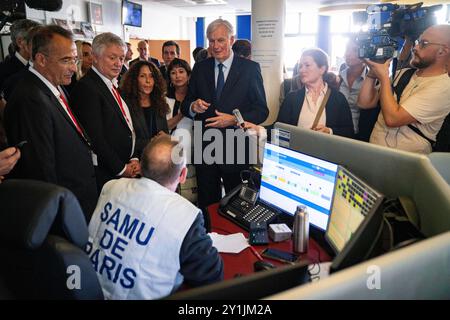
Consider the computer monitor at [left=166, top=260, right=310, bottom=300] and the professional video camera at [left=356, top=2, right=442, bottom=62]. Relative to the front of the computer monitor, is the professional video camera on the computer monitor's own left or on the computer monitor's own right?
on the computer monitor's own right

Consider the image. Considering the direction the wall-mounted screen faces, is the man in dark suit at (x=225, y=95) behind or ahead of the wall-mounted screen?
ahead

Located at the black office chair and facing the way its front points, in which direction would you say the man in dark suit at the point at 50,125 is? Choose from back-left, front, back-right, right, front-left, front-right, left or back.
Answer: front-left

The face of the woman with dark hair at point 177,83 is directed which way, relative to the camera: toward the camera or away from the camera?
toward the camera

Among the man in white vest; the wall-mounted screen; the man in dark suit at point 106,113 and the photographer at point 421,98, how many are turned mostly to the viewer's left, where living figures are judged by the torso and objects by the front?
1

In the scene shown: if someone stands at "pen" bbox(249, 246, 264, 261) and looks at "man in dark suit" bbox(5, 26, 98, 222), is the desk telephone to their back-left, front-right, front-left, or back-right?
front-right

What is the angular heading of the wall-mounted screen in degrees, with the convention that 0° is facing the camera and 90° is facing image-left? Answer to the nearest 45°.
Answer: approximately 315°

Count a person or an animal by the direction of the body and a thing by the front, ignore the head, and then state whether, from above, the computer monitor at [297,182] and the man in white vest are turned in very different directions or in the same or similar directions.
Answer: very different directions

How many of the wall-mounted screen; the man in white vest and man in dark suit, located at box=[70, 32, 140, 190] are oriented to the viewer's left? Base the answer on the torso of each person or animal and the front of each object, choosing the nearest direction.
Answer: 0

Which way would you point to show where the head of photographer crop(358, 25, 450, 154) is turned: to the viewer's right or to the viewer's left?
to the viewer's left

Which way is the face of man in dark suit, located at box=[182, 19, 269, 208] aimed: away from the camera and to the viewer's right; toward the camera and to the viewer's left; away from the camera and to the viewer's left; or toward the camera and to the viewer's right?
toward the camera and to the viewer's left

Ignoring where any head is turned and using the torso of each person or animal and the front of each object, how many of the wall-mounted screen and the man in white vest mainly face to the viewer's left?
0

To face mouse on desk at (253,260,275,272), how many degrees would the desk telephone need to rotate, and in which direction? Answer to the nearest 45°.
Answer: approximately 45° to its left

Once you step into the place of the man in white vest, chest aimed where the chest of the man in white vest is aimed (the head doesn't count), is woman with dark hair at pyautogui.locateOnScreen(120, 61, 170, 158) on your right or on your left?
on your left

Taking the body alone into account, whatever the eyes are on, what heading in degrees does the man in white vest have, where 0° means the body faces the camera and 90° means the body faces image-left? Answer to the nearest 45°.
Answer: approximately 225°
